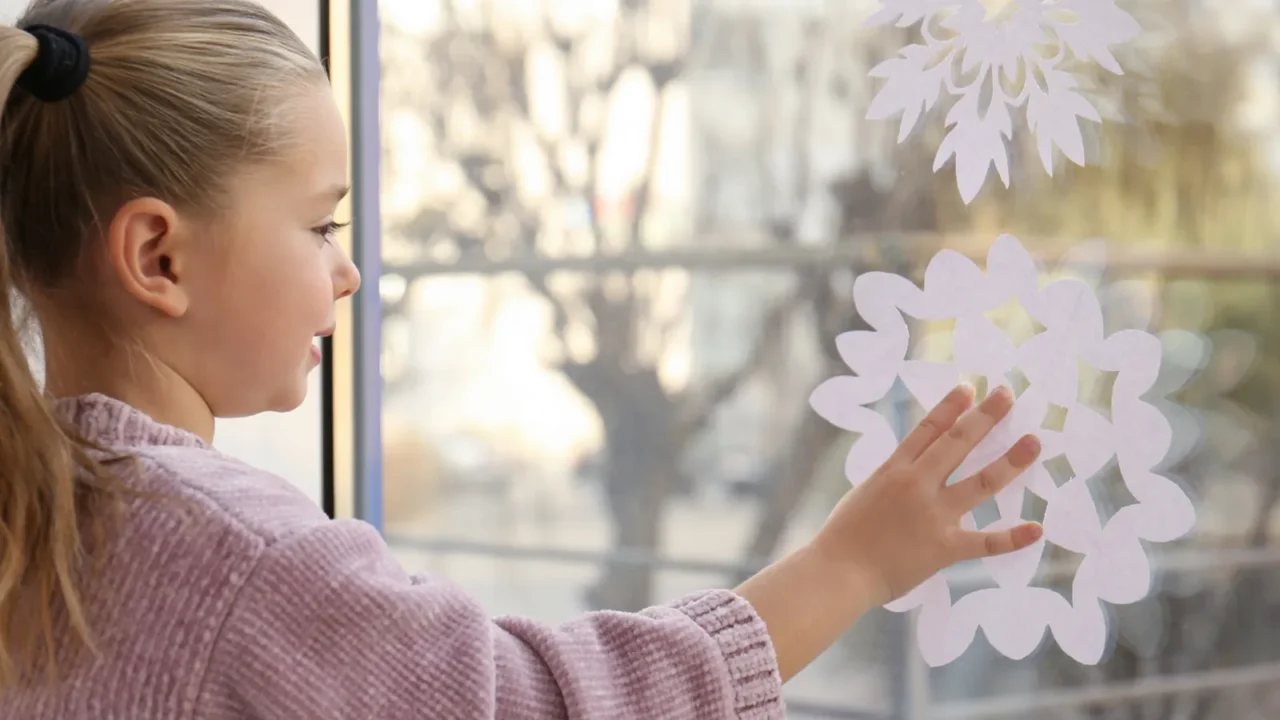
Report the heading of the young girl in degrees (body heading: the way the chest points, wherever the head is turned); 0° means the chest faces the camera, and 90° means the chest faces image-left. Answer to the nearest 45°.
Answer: approximately 225°

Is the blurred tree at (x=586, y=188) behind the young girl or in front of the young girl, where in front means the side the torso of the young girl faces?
in front

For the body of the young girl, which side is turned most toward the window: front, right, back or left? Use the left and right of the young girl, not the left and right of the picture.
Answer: front
